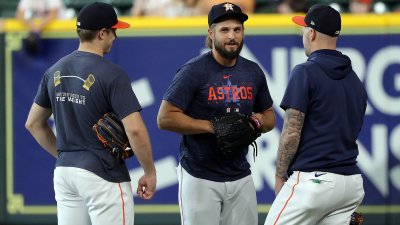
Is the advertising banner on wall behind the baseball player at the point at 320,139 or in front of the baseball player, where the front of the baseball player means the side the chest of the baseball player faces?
in front

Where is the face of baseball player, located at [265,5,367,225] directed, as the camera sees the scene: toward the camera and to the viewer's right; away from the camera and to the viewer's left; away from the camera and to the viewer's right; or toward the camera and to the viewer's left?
away from the camera and to the viewer's left

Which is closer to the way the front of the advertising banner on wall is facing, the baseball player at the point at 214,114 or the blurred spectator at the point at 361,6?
the baseball player

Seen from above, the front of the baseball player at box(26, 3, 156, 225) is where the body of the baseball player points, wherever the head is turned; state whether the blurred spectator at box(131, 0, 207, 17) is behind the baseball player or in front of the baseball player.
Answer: in front

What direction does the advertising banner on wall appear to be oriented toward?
toward the camera

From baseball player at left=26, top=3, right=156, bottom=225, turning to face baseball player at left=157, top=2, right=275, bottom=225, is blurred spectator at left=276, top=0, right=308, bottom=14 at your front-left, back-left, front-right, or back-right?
front-left

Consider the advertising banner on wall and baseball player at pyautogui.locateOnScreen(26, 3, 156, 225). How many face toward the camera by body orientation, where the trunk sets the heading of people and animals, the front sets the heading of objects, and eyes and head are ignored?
1

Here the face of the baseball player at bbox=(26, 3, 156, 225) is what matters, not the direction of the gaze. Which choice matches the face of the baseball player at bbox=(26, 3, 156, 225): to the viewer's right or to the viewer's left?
to the viewer's right

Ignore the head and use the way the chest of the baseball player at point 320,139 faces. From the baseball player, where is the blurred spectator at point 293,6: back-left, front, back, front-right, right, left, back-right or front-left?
front-right

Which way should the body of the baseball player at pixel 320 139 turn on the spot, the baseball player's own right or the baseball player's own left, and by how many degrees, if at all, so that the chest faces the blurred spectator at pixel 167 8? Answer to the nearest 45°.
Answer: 0° — they already face them

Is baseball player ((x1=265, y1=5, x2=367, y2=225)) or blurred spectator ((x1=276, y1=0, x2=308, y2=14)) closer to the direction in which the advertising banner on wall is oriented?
the baseball player

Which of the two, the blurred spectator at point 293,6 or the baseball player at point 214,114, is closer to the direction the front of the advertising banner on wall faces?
the baseball player

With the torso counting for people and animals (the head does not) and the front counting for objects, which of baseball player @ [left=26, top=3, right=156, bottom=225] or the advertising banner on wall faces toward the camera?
the advertising banner on wall

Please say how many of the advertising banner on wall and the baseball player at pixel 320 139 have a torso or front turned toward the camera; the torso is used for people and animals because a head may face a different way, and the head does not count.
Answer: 1

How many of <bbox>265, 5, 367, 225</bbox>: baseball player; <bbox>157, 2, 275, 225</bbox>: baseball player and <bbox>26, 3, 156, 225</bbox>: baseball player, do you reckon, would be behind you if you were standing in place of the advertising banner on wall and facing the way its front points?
0

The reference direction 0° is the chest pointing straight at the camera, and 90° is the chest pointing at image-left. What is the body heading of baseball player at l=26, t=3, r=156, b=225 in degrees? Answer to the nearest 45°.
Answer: approximately 225°

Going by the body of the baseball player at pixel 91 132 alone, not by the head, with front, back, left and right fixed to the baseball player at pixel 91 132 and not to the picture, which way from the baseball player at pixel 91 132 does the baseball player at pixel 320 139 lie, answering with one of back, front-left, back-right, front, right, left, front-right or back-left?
front-right
